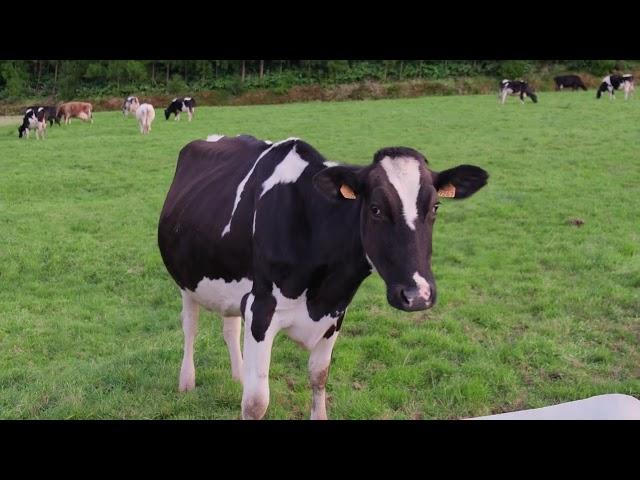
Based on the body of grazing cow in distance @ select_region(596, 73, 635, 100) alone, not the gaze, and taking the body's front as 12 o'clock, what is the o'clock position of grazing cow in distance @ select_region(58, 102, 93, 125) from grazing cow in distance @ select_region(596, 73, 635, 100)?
grazing cow in distance @ select_region(58, 102, 93, 125) is roughly at 11 o'clock from grazing cow in distance @ select_region(596, 73, 635, 100).

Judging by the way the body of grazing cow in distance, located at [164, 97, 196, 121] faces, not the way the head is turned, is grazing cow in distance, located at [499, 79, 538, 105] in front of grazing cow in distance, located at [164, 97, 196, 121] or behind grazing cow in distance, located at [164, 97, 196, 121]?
behind

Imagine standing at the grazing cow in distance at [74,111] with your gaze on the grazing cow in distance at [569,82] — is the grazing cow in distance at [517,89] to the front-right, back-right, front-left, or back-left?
front-right

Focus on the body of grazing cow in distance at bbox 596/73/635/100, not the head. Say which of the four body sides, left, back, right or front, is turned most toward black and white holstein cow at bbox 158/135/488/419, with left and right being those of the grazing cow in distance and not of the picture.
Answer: left

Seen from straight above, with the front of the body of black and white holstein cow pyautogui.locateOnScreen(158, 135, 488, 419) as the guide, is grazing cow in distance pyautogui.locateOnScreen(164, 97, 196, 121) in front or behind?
behind

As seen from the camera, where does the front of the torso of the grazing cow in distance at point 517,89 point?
to the viewer's right

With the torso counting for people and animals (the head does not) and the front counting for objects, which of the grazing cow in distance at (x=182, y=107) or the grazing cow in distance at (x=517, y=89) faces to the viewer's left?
the grazing cow in distance at (x=182, y=107)

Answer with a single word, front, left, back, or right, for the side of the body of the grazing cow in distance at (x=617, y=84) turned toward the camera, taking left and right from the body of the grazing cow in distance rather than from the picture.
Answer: left

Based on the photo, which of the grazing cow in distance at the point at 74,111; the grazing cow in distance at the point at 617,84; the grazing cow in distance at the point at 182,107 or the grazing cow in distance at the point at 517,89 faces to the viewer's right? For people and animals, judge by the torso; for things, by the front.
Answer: the grazing cow in distance at the point at 517,89

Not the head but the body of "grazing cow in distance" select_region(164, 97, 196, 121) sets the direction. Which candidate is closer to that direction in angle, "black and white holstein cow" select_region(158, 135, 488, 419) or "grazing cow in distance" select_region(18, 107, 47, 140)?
the grazing cow in distance

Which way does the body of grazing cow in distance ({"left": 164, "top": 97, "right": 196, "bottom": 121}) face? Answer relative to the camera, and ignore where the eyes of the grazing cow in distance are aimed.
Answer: to the viewer's left
